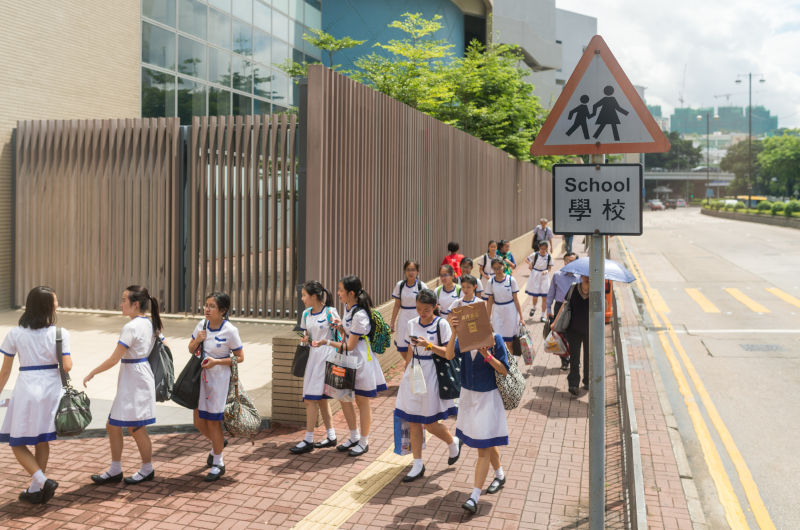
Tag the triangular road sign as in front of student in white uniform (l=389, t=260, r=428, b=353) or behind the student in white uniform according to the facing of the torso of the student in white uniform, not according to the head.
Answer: in front

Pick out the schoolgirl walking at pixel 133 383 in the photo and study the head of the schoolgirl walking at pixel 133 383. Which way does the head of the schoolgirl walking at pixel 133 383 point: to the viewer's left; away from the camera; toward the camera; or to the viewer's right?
to the viewer's left

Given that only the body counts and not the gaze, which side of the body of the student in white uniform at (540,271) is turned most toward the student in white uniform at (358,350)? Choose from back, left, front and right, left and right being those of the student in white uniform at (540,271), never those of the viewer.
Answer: front

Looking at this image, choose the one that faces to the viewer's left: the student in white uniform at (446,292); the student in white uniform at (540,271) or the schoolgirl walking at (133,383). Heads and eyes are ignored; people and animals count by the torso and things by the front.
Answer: the schoolgirl walking

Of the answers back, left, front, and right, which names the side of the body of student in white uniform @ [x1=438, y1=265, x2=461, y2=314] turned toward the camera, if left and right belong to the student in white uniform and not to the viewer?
front

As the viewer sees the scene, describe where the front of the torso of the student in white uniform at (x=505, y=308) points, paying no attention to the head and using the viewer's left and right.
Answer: facing the viewer

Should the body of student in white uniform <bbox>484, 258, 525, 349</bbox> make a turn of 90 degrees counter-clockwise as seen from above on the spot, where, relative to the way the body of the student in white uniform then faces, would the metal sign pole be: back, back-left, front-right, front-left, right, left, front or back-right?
right

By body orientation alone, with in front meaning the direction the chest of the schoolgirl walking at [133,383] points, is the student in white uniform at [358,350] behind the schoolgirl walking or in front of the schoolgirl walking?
behind

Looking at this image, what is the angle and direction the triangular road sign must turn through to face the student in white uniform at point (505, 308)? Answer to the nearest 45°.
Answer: approximately 180°
